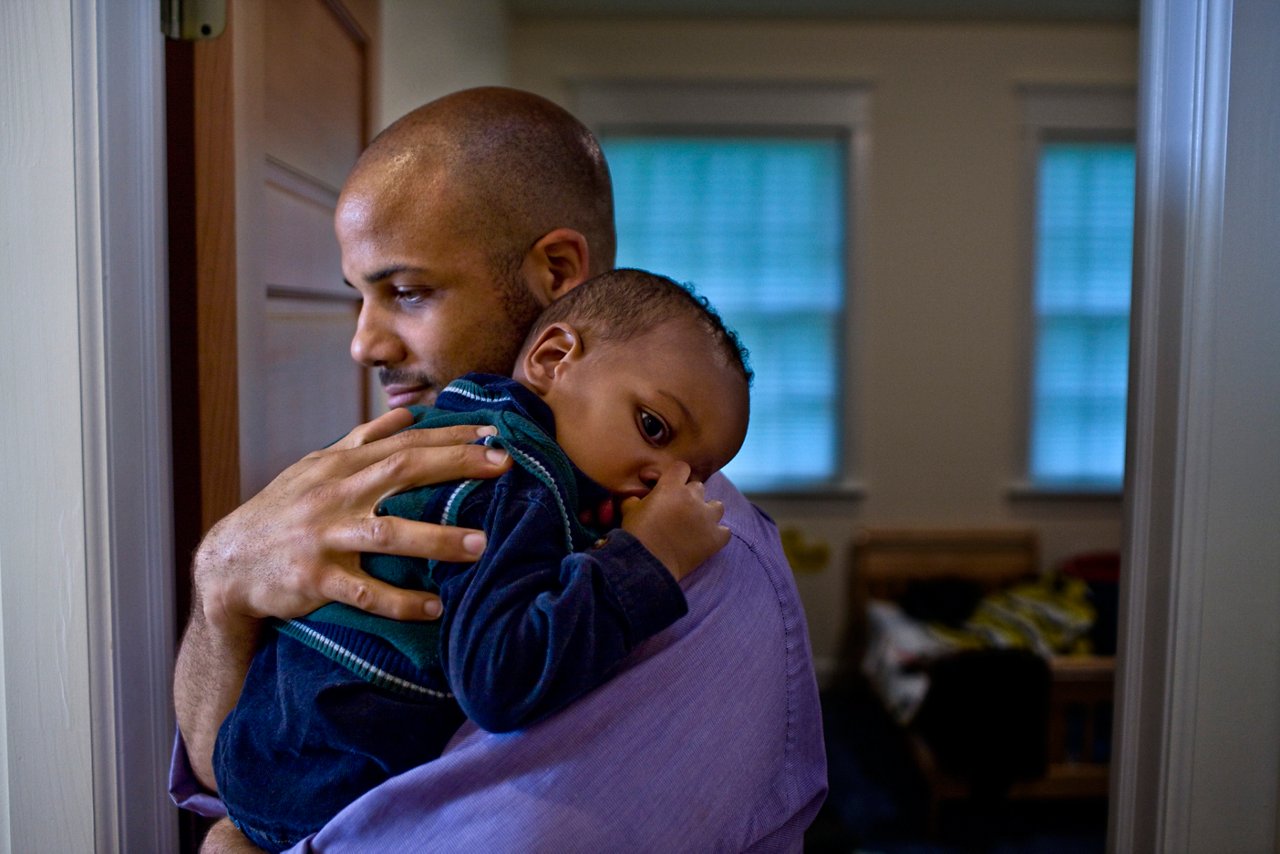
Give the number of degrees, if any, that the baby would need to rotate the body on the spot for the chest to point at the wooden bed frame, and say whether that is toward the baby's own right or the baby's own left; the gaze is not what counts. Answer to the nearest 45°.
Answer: approximately 45° to the baby's own left

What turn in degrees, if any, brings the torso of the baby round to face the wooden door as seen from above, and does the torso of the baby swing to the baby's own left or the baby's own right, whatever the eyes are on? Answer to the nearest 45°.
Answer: approximately 135° to the baby's own left

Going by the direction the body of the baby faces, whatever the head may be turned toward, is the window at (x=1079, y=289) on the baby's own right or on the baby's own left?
on the baby's own left

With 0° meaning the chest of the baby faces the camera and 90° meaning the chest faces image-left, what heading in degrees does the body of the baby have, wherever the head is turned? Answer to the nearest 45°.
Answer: approximately 270°

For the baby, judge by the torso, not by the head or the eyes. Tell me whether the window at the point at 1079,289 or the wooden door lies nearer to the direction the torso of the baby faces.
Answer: the window

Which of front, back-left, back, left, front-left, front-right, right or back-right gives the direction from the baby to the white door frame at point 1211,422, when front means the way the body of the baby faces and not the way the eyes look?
front
